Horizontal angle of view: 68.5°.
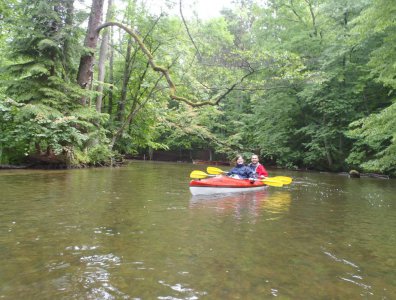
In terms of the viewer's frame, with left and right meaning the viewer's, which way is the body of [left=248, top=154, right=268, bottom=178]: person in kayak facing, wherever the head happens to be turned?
facing the viewer and to the left of the viewer

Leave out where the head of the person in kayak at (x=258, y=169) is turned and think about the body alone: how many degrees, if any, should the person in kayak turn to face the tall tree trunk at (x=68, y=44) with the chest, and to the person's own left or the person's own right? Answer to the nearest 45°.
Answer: approximately 45° to the person's own right
